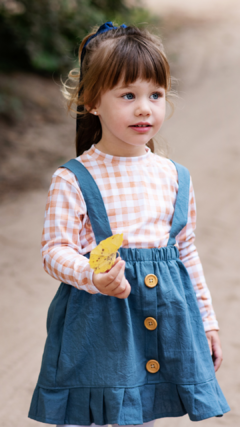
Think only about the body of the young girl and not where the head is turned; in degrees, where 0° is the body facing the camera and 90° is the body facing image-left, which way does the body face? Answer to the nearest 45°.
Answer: approximately 315°
